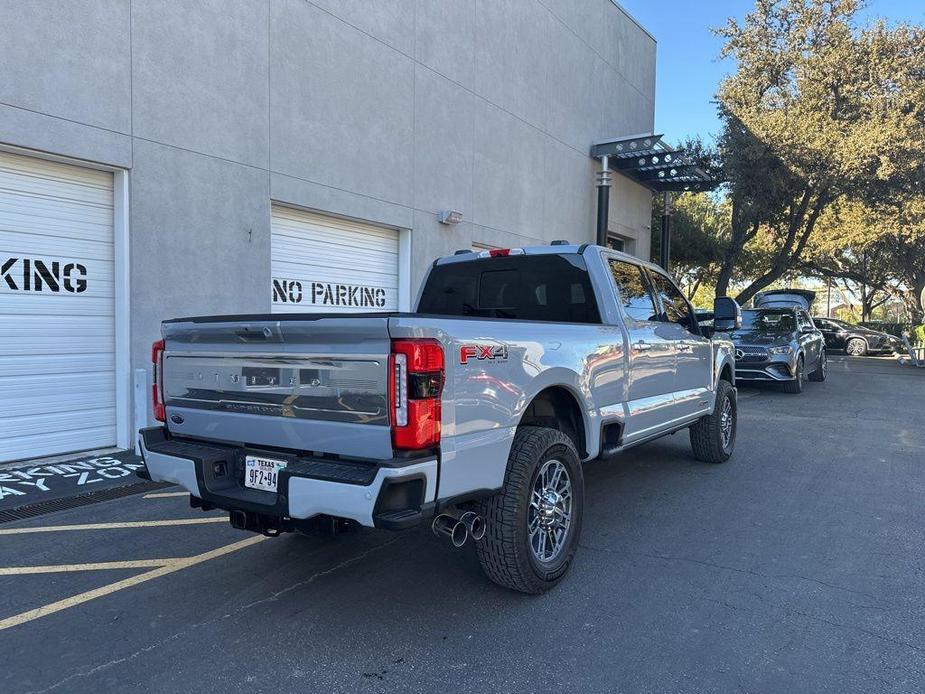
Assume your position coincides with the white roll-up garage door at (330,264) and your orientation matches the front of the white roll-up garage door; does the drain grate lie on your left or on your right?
on your right

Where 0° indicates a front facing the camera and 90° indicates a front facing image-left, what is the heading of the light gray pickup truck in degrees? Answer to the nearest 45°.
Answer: approximately 225°

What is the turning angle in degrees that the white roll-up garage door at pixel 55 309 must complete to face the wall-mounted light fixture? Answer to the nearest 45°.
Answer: approximately 45° to its left

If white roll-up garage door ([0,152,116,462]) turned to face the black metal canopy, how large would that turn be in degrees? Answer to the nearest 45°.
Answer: approximately 45° to its left

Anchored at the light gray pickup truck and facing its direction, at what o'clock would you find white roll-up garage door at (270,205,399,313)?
The white roll-up garage door is roughly at 10 o'clock from the light gray pickup truck.

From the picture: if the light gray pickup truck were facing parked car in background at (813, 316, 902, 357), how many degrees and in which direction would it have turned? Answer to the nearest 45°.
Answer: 0° — it already faces it

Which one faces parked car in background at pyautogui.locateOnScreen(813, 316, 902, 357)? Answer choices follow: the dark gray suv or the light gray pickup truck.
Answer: the light gray pickup truck

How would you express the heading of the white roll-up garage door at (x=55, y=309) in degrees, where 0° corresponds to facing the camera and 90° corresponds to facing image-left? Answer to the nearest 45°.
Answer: approximately 315°

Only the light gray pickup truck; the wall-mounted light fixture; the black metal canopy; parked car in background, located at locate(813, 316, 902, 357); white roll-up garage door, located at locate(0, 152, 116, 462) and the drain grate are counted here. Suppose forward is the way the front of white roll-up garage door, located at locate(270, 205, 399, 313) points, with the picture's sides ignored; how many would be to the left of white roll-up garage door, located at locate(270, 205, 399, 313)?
3
